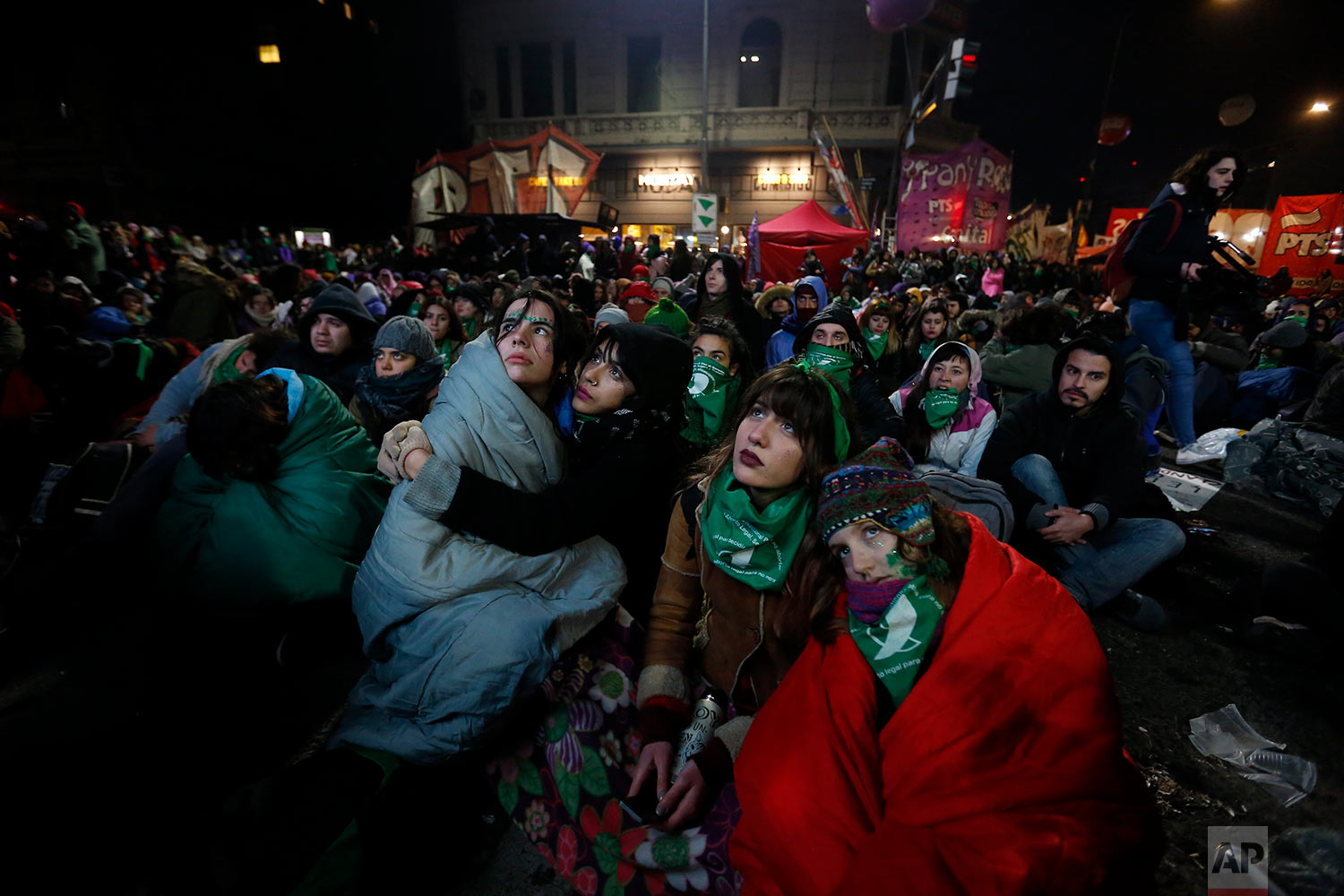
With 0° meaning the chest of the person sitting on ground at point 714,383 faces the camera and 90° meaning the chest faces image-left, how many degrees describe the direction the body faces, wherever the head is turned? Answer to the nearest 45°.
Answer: approximately 45°

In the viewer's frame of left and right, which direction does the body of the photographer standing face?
facing to the right of the viewer

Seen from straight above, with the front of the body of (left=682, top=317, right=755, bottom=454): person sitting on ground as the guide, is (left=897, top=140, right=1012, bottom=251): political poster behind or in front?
behind

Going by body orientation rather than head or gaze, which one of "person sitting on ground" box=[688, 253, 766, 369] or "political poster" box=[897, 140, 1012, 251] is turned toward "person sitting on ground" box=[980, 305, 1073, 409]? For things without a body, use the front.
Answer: the political poster

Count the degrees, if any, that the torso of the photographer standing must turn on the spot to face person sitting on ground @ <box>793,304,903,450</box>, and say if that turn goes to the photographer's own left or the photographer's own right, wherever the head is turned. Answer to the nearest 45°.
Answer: approximately 135° to the photographer's own right

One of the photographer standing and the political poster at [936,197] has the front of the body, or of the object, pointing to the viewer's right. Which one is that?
the photographer standing

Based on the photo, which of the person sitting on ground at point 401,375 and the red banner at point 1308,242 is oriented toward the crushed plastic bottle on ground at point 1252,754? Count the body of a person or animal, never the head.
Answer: the red banner

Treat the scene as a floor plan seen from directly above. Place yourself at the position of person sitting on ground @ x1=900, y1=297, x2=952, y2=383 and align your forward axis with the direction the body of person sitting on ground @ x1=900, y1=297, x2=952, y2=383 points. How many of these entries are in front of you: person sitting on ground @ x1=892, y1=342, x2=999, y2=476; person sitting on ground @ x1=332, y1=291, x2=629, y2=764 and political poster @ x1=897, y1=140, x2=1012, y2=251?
2

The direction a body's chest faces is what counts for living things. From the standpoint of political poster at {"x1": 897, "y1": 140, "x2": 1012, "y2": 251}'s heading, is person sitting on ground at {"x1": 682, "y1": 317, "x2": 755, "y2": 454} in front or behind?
in front

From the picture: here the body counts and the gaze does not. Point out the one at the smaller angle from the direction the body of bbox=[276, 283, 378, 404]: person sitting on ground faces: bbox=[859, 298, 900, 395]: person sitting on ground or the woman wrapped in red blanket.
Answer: the woman wrapped in red blanket

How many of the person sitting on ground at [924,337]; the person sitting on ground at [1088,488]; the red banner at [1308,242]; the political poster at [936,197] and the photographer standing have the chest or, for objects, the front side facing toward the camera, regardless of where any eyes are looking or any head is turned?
4

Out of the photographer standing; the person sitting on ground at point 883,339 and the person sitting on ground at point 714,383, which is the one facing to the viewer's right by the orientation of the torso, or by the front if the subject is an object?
the photographer standing

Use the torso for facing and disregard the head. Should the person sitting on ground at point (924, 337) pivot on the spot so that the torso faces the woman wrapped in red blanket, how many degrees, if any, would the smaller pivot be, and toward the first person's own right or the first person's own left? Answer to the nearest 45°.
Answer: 0° — they already face them
